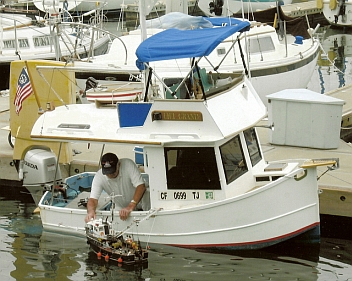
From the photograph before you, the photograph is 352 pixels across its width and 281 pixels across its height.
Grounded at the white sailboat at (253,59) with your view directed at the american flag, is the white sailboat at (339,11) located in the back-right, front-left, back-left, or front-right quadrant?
back-right

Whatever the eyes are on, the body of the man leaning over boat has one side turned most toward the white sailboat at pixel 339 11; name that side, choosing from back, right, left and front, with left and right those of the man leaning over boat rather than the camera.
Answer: back

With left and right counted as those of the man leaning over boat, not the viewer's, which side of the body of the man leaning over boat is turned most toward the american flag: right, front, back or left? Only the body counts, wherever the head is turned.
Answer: right

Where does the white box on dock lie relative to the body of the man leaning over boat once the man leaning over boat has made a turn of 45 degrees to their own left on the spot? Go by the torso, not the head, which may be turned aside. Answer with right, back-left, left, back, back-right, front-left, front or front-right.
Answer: back-left

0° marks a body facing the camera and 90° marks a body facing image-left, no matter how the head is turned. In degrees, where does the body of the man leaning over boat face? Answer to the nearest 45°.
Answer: approximately 45°
